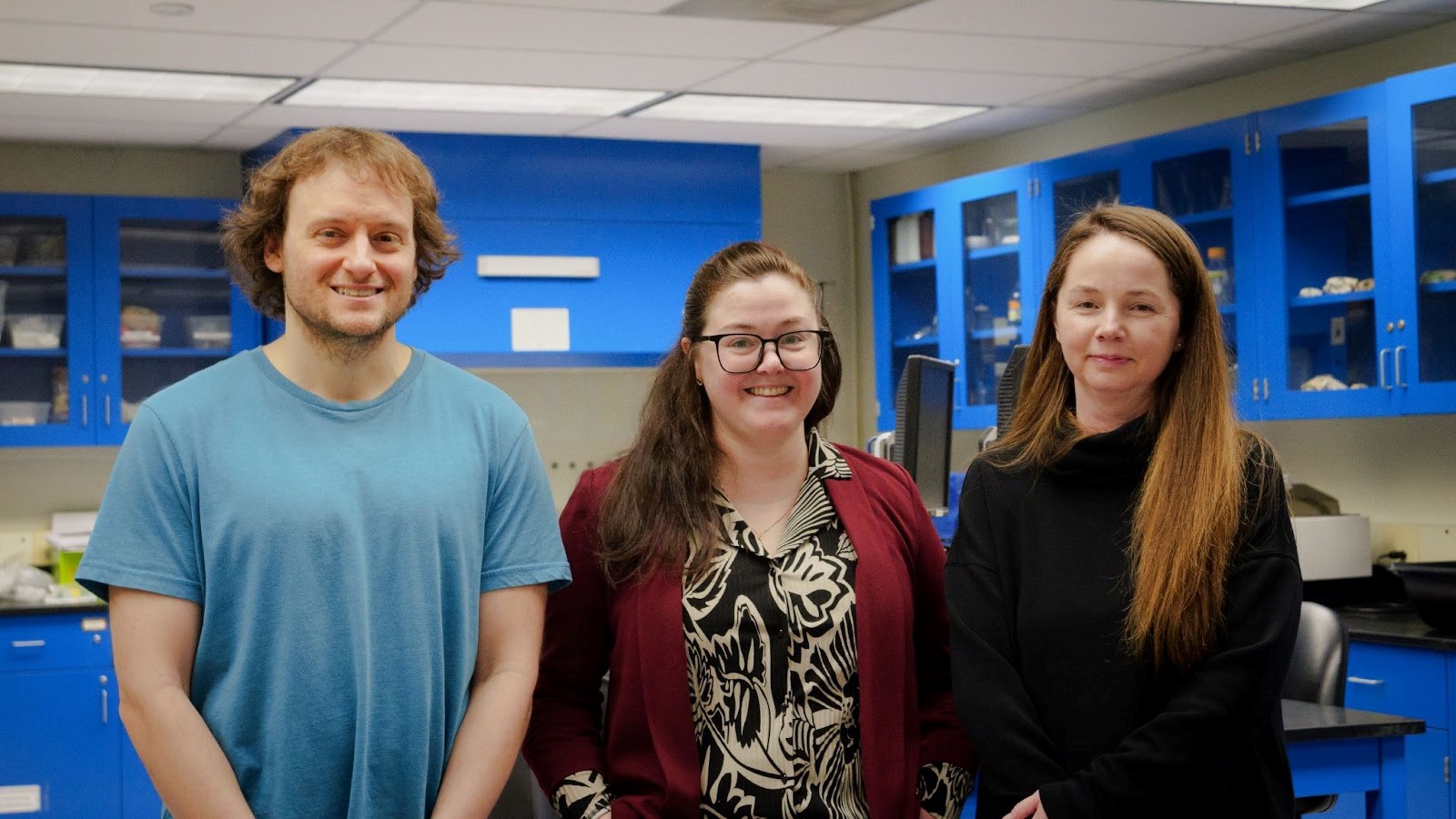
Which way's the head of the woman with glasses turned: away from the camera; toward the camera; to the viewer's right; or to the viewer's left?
toward the camera

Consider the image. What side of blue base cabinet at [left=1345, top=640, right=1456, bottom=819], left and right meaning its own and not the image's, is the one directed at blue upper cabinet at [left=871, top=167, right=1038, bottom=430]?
right

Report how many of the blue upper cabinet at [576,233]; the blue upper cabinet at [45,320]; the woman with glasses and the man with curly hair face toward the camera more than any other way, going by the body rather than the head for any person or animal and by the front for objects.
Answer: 4

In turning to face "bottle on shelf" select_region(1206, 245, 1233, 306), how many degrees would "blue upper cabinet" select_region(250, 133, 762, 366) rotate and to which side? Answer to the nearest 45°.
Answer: approximately 45° to its left

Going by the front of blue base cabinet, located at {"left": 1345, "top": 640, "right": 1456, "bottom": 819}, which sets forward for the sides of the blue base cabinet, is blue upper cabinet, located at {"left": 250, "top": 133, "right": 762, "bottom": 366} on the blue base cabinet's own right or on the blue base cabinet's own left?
on the blue base cabinet's own right

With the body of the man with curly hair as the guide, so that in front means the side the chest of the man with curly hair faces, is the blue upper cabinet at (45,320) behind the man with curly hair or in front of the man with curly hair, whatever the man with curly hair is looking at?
behind

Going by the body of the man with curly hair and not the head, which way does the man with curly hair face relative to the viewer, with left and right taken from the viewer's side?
facing the viewer

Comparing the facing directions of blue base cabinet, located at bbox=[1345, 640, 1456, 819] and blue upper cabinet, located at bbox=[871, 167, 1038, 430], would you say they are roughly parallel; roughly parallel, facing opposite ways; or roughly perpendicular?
roughly parallel

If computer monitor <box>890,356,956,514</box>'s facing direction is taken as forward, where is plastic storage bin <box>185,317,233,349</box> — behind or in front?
behind

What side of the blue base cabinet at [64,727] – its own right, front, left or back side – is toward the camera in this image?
front

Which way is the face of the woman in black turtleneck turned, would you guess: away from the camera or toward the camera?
toward the camera

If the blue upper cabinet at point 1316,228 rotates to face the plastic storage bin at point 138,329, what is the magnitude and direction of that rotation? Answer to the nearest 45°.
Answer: approximately 45° to its right

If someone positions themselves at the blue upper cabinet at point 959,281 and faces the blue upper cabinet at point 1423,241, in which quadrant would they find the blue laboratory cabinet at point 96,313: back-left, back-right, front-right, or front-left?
back-right

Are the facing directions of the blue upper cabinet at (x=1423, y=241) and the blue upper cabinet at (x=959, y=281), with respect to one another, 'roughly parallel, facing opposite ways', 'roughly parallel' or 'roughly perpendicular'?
roughly parallel

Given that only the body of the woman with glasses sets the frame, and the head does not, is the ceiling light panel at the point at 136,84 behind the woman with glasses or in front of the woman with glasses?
behind

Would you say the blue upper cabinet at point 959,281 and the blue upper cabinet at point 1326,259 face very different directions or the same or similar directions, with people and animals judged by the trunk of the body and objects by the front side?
same or similar directions

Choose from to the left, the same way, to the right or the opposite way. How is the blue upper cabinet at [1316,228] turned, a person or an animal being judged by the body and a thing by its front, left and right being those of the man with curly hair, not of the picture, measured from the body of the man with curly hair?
to the right

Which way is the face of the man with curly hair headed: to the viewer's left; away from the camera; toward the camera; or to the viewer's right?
toward the camera

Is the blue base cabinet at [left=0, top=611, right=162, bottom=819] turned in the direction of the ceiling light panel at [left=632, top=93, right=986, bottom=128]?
no
